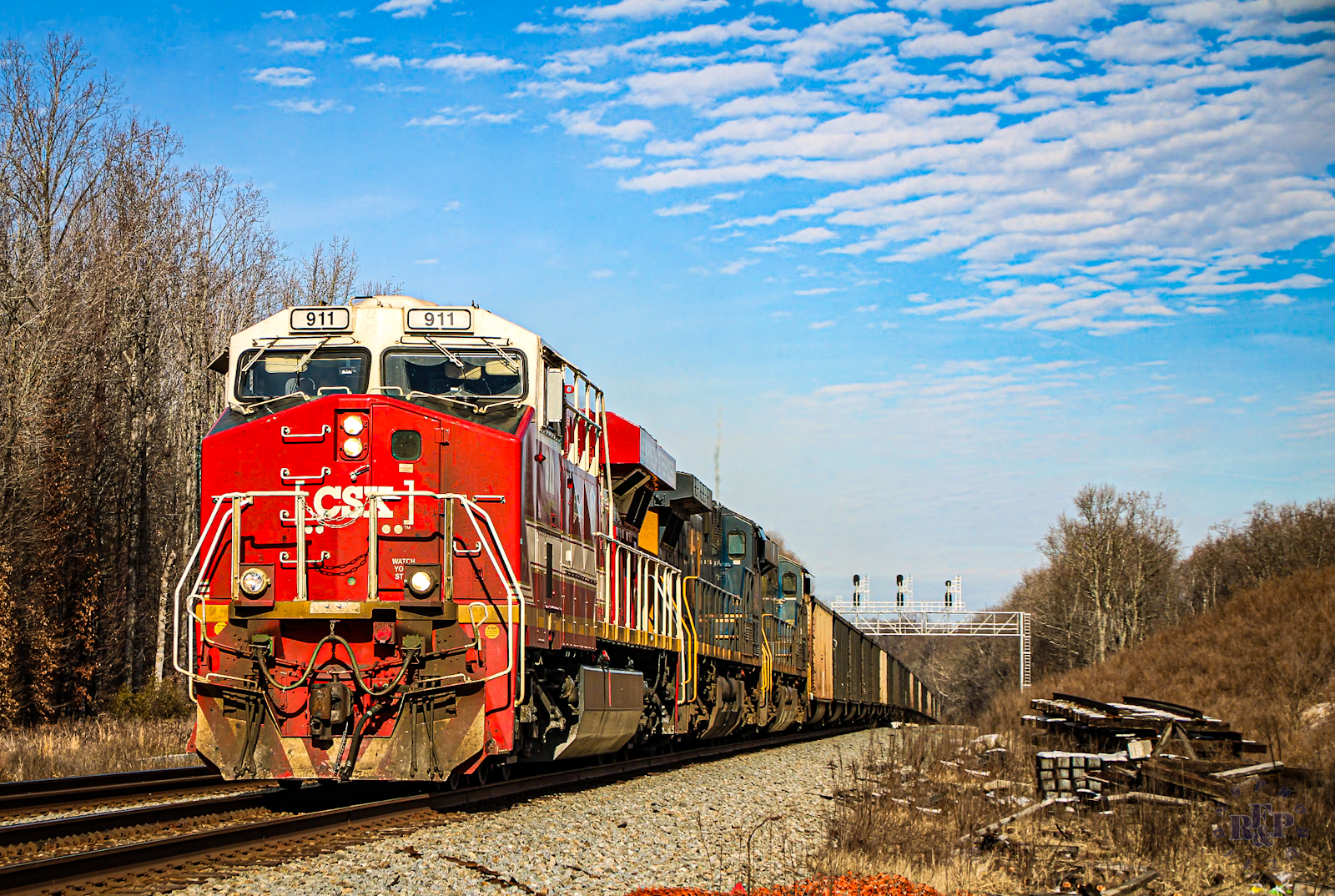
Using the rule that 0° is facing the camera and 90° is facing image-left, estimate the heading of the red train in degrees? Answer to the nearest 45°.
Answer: approximately 0°
